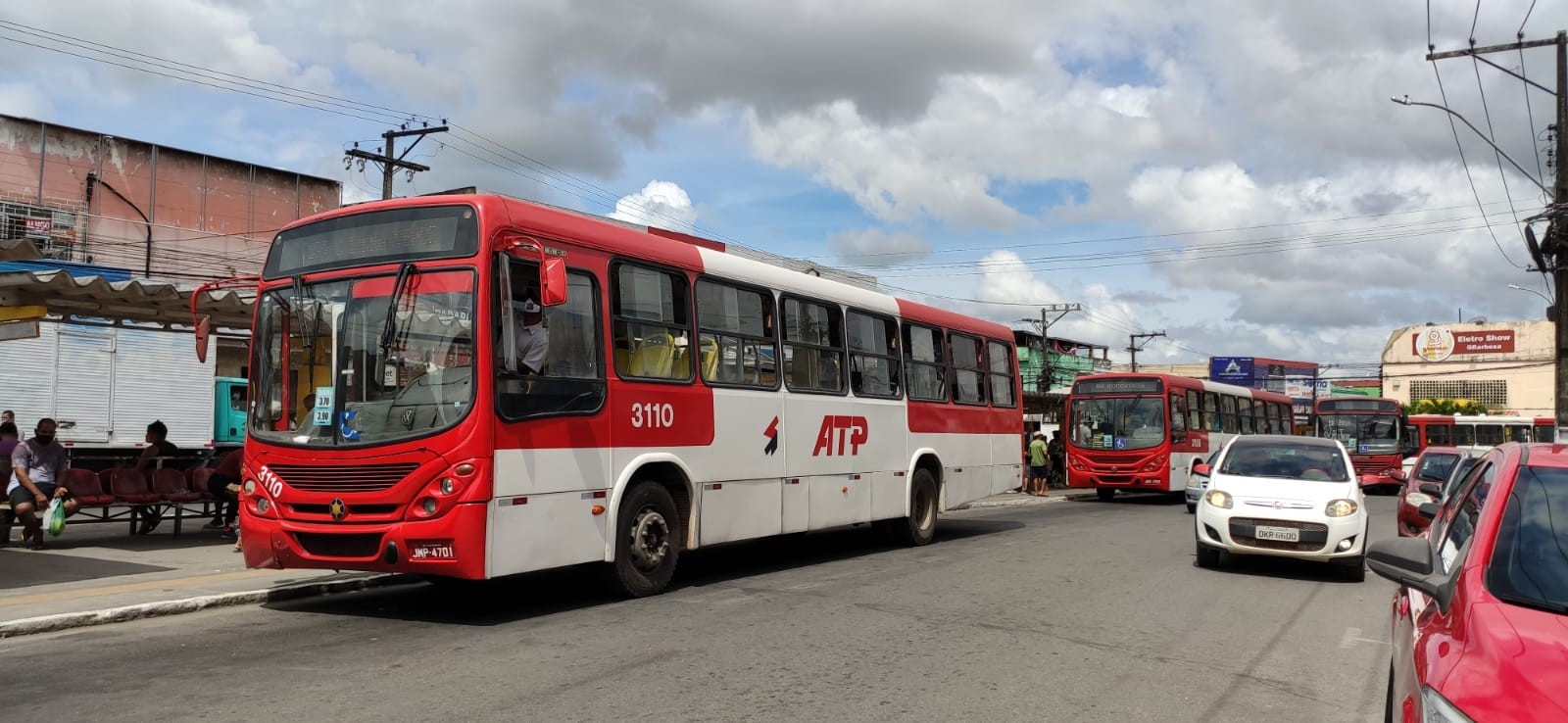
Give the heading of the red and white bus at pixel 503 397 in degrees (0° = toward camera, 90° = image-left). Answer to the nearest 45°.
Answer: approximately 45°

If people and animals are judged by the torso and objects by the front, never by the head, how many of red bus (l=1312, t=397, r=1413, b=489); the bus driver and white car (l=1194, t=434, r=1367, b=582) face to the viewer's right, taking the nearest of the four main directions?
0

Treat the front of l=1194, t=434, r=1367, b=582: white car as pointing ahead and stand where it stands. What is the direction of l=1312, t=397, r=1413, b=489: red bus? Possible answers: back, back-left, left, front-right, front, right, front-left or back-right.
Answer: back

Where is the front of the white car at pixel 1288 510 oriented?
toward the camera

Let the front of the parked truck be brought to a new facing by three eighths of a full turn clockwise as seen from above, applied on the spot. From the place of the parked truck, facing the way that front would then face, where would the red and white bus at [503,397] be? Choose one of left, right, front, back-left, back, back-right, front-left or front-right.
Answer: front-left

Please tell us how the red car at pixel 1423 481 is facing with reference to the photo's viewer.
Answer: facing the viewer

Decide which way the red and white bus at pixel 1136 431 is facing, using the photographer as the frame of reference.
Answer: facing the viewer and to the left of the viewer

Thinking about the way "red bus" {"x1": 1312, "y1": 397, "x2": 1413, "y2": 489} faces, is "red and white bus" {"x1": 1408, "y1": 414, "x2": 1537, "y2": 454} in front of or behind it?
behind

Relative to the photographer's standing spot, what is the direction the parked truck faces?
facing to the right of the viewer

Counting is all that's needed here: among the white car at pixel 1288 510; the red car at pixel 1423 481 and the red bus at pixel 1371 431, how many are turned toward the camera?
3

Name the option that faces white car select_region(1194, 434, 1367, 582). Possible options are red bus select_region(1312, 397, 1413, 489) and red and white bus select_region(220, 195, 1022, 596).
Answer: red bus select_region(1312, 397, 1413, 489)

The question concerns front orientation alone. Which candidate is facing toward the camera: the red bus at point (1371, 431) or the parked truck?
the red bus

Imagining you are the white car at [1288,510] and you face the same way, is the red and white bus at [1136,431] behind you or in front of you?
behind

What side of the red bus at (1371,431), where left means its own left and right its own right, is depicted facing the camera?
front

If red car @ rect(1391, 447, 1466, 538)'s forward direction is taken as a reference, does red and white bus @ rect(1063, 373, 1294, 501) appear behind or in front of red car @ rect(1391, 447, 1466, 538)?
behind

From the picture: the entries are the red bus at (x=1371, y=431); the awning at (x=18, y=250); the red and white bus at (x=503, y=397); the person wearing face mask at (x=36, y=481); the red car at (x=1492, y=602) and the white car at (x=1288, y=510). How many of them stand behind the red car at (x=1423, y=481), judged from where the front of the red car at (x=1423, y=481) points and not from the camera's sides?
1

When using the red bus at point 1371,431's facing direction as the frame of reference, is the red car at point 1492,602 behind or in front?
in front

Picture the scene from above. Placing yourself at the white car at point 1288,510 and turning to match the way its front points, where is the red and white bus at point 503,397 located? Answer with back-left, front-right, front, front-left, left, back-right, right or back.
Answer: front-right
